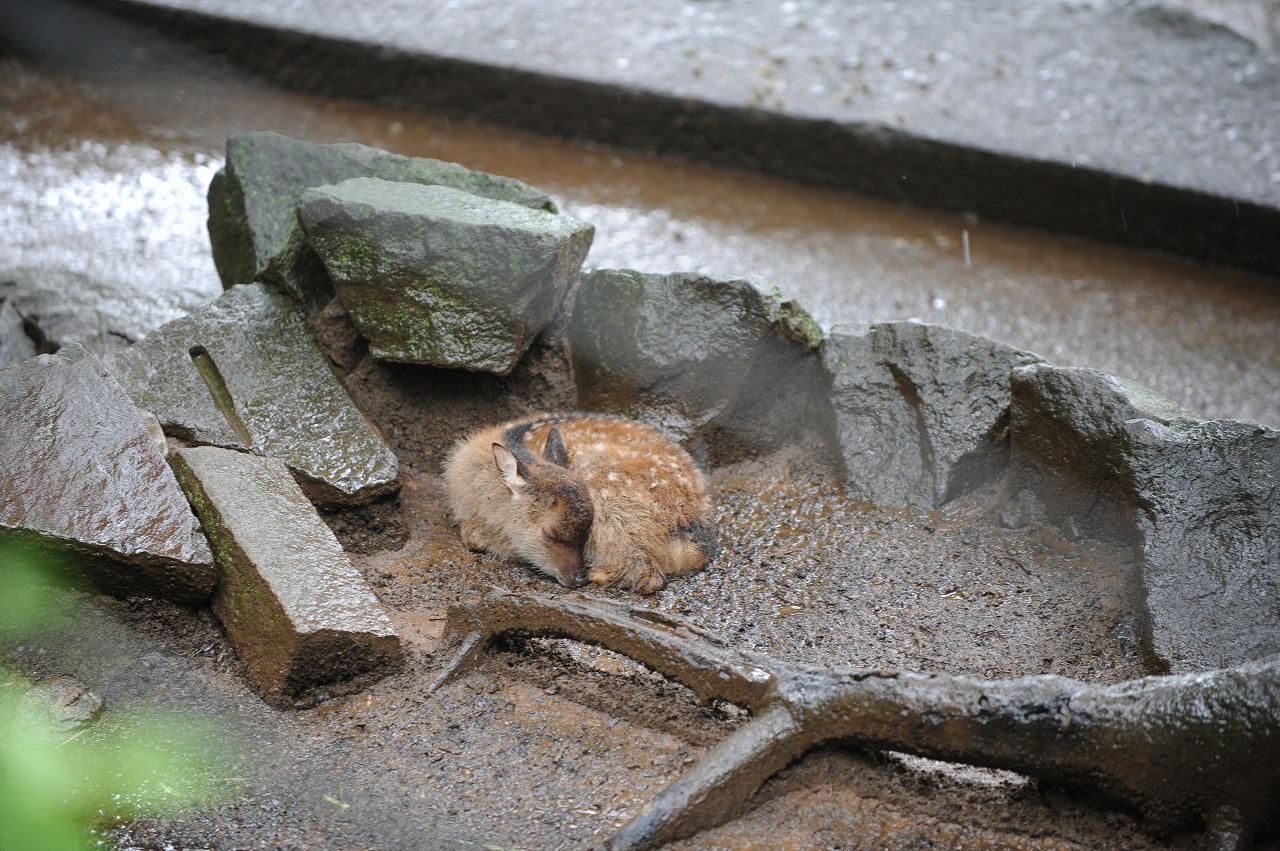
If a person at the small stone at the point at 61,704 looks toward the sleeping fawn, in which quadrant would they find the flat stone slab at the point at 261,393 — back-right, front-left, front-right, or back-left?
front-left

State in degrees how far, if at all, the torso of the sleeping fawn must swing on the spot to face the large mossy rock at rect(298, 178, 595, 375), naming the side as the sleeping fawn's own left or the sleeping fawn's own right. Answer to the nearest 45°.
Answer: approximately 45° to the sleeping fawn's own right

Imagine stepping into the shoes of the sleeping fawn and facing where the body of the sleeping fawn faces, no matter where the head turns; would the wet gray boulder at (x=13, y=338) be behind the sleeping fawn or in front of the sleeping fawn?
in front

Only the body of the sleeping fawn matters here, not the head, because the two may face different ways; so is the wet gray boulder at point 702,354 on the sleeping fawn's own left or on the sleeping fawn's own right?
on the sleeping fawn's own right

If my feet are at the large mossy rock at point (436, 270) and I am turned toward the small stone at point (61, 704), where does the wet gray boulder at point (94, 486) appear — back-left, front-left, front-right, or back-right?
front-right

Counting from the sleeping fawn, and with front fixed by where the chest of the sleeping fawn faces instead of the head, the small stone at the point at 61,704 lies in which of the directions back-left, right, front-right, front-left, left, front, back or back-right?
front-left

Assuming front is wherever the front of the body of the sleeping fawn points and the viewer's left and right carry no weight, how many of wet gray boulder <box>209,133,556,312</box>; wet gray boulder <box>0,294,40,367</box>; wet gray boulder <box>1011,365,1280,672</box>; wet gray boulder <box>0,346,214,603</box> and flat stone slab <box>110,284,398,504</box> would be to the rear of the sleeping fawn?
1

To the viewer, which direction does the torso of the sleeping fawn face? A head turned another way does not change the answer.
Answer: to the viewer's left

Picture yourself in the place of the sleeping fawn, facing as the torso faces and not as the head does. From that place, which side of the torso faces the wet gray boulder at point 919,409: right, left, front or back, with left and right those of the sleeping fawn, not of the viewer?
back

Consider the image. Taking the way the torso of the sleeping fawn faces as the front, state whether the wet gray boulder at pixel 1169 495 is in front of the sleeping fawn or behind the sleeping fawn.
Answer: behind

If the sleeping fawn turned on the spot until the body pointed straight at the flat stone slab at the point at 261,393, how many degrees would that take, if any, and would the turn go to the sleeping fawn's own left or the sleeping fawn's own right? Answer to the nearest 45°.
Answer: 0° — it already faces it
